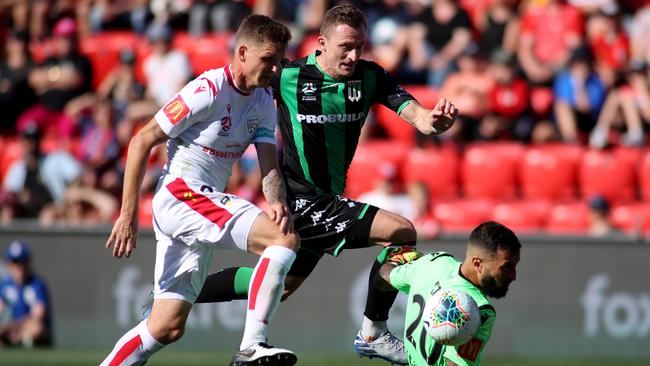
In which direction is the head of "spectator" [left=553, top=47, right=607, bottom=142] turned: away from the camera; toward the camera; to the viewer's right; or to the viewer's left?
toward the camera

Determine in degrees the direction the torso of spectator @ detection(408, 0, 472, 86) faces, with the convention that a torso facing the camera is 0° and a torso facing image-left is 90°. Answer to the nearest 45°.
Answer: approximately 0°

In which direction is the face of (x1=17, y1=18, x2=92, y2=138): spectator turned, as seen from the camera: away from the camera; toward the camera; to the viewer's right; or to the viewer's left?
toward the camera

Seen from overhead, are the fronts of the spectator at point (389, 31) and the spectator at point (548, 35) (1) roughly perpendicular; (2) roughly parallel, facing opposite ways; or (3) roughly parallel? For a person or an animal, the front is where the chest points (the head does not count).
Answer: roughly parallel

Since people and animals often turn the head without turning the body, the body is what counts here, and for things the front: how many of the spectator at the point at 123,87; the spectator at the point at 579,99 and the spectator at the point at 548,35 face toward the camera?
3

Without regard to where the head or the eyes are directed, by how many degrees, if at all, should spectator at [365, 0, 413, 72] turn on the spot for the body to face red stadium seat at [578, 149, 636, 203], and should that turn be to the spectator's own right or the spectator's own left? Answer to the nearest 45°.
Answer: approximately 45° to the spectator's own left

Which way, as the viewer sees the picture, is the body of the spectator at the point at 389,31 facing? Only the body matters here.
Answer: toward the camera

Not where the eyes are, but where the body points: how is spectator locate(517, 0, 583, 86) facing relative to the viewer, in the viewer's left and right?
facing the viewer

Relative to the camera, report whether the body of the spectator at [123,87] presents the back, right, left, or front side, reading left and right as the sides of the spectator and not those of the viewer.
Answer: front

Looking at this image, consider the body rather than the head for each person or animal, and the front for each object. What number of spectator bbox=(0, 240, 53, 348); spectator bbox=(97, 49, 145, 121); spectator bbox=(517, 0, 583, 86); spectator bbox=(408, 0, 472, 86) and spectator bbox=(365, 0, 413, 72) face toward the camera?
5

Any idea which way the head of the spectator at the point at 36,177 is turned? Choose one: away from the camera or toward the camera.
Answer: toward the camera

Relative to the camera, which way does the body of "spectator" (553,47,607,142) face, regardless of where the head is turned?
toward the camera

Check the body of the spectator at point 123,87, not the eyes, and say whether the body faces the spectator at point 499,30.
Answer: no

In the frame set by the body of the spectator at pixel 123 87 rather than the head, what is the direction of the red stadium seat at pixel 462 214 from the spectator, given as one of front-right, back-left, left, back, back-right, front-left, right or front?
front-left

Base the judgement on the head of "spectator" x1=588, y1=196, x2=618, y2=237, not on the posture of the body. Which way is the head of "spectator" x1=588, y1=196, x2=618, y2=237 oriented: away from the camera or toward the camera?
toward the camera

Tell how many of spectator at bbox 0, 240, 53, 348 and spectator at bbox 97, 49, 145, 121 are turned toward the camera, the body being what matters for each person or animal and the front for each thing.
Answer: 2

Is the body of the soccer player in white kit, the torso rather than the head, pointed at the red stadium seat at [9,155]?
no

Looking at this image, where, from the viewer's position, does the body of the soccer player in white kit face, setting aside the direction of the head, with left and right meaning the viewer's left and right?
facing the viewer and to the right of the viewer

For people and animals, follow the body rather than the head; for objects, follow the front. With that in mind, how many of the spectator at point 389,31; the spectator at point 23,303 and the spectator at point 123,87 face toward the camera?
3

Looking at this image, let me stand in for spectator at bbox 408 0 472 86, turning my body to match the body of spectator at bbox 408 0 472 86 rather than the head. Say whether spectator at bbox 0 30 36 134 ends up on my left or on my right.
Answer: on my right
